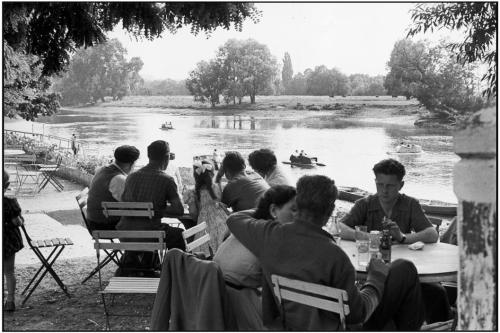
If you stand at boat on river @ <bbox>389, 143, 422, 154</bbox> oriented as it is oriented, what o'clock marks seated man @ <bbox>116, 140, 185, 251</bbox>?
The seated man is roughly at 9 o'clock from the boat on river.

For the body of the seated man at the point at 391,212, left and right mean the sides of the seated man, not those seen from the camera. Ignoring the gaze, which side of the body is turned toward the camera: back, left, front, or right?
front

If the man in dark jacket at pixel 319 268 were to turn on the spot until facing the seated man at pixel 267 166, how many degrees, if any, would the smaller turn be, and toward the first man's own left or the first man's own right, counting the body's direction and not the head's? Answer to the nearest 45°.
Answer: approximately 45° to the first man's own left

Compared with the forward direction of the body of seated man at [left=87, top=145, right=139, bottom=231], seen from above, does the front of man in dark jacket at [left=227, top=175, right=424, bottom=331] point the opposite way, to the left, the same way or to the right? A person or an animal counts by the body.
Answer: the same way

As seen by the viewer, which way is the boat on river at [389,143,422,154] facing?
to the viewer's left

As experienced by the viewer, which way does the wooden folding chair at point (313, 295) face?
facing away from the viewer and to the right of the viewer

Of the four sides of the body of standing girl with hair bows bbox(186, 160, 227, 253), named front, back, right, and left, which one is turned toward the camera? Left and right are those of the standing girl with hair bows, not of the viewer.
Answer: back

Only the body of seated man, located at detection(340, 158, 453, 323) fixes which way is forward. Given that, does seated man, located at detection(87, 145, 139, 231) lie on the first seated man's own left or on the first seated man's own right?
on the first seated man's own right

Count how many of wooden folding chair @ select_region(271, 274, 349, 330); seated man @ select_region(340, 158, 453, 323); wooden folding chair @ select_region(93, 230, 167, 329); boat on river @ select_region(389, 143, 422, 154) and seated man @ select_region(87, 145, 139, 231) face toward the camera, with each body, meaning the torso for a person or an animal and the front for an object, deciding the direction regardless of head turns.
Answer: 1

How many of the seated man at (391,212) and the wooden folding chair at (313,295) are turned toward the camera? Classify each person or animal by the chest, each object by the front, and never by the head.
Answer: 1

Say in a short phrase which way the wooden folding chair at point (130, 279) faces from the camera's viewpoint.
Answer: facing away from the viewer

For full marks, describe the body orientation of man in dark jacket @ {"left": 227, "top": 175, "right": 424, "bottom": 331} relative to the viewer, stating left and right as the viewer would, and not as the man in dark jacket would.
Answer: facing away from the viewer and to the right of the viewer

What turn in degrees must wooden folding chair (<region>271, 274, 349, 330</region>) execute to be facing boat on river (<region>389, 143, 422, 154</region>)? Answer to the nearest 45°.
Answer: approximately 45° to its left

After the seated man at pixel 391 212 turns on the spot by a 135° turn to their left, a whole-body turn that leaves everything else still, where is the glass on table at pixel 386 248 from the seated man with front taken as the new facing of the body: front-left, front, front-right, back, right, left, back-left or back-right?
back-right

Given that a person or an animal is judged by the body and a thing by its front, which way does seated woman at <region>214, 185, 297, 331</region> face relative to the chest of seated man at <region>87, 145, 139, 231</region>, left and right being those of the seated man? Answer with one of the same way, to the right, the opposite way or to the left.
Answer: the same way

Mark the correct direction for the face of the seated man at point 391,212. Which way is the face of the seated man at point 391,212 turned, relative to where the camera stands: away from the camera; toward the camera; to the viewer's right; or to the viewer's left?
toward the camera

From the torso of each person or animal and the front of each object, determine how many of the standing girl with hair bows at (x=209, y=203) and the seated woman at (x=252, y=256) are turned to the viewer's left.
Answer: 0

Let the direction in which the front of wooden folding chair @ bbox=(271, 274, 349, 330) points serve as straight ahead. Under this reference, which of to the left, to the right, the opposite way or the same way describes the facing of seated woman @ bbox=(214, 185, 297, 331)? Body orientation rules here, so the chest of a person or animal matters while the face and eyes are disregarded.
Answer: the same way

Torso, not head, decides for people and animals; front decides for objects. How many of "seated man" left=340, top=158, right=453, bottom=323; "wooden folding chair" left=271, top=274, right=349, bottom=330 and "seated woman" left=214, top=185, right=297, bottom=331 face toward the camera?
1
